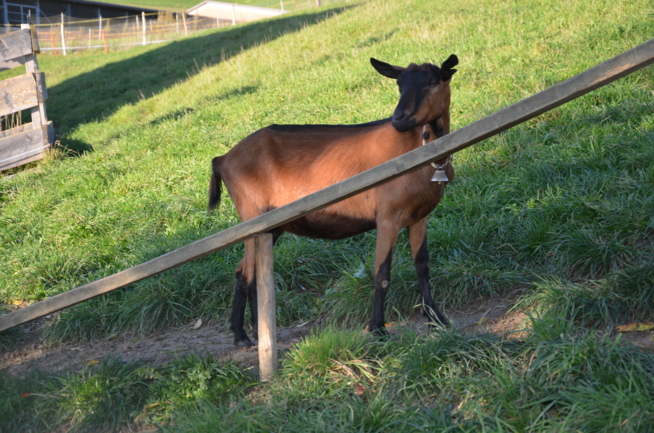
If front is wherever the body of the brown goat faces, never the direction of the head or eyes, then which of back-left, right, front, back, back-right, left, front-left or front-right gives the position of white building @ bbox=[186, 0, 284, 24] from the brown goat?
left

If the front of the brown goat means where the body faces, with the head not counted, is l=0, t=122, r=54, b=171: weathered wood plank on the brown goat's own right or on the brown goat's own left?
on the brown goat's own left

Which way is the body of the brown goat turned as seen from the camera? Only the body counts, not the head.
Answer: to the viewer's right

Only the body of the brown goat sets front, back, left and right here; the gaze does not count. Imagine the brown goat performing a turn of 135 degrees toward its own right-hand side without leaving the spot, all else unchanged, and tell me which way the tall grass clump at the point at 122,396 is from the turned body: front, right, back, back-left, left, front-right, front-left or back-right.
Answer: front

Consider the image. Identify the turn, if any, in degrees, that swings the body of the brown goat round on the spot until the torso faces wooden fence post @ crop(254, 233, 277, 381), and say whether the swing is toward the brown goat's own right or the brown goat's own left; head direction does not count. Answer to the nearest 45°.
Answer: approximately 135° to the brown goat's own right

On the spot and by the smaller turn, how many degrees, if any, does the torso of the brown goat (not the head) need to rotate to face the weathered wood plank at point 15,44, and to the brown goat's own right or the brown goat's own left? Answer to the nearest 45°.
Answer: approximately 135° to the brown goat's own left
